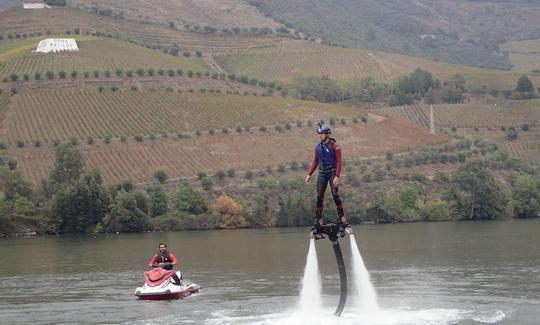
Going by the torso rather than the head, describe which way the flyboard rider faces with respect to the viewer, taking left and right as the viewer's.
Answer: facing the viewer and to the left of the viewer
